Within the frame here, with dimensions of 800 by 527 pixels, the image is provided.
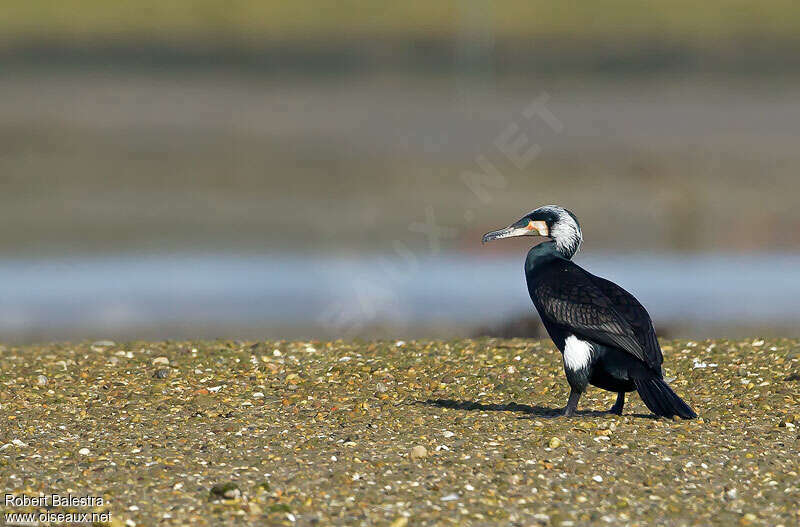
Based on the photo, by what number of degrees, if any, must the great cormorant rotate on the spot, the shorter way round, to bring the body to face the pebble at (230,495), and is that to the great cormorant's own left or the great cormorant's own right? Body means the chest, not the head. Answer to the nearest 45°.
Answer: approximately 45° to the great cormorant's own left

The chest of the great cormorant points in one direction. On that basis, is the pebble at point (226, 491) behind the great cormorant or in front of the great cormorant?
in front

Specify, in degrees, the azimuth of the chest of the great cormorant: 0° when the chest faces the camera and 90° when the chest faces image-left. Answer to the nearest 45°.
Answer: approximately 90°

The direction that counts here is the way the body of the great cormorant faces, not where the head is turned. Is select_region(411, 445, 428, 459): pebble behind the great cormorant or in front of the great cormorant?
in front
